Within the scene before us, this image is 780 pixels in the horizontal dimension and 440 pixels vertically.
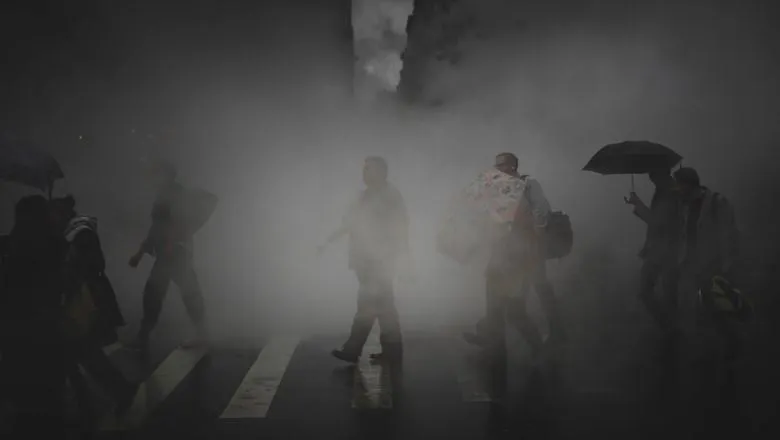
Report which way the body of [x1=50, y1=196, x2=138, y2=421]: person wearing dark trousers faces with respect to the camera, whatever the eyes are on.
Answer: to the viewer's left

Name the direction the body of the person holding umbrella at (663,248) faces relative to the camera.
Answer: to the viewer's left

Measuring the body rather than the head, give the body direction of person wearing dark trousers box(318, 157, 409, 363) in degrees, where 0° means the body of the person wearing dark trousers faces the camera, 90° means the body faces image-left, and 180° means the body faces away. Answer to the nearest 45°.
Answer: approximately 90°

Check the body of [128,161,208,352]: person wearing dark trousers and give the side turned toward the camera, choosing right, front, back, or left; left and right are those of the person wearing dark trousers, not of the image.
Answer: left

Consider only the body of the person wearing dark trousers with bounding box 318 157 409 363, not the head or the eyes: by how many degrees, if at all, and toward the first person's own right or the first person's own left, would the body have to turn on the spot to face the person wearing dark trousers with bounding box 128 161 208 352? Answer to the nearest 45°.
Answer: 0° — they already face them

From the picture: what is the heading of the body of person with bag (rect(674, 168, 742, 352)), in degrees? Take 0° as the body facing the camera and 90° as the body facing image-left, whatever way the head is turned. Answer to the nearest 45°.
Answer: approximately 90°
